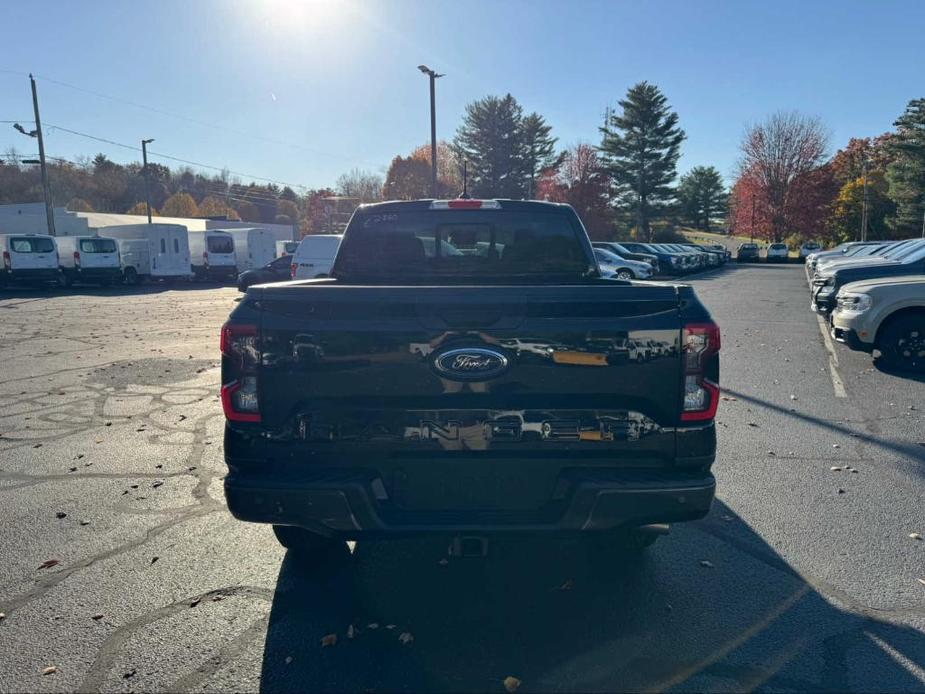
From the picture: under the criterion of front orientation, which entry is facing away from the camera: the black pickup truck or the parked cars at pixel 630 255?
the black pickup truck

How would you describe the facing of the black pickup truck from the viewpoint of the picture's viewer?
facing away from the viewer

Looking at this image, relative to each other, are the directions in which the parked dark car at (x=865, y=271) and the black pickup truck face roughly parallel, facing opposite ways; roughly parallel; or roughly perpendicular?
roughly perpendicular

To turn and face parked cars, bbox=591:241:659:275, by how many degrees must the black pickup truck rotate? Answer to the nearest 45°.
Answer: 0° — it already faces it

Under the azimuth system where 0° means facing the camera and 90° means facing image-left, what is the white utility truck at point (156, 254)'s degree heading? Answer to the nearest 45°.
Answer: approximately 135°

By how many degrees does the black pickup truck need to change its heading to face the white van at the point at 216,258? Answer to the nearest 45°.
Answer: approximately 45° to its left

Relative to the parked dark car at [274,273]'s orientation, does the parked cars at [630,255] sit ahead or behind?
behind

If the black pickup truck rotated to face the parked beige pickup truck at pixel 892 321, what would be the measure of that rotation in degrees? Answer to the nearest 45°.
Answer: approximately 45° to its right
